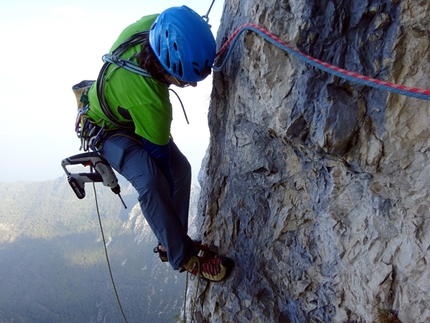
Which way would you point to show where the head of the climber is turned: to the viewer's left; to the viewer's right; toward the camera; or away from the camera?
to the viewer's right

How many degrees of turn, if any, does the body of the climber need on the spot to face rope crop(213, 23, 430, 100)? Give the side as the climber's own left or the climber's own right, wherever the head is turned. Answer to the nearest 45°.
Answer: approximately 45° to the climber's own right

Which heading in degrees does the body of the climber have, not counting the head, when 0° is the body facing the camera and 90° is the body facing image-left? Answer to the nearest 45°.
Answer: approximately 270°
